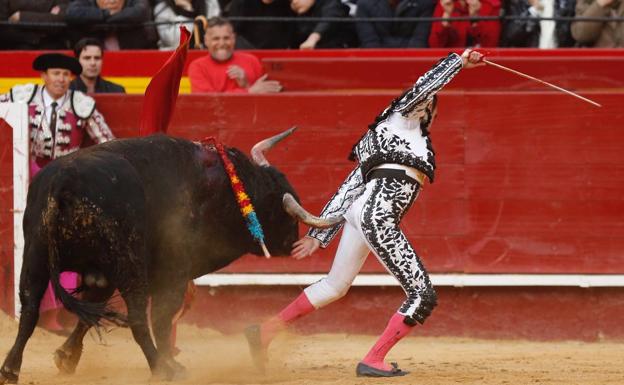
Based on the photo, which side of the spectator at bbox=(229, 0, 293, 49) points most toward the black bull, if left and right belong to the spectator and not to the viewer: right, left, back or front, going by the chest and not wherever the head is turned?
front

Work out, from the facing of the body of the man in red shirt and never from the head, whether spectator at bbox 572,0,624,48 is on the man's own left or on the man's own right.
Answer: on the man's own left

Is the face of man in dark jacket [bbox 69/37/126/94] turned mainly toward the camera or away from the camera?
toward the camera

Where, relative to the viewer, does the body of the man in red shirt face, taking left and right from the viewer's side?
facing the viewer

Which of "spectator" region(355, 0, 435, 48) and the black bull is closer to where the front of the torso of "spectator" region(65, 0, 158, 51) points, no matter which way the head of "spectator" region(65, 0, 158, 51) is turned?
the black bull

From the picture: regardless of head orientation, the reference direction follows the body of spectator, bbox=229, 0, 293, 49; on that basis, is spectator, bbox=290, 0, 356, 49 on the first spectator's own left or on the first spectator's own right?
on the first spectator's own left

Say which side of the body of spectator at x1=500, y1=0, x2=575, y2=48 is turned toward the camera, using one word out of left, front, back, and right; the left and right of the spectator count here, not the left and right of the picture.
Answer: front

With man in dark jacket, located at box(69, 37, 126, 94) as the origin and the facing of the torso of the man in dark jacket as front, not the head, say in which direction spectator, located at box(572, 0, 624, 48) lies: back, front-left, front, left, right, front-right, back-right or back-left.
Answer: left

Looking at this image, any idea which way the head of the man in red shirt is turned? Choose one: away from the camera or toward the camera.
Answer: toward the camera

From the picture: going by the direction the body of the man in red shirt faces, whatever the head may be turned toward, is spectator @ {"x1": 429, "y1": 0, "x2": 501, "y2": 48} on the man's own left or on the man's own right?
on the man's own left

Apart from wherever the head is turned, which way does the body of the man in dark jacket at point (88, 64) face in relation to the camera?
toward the camera

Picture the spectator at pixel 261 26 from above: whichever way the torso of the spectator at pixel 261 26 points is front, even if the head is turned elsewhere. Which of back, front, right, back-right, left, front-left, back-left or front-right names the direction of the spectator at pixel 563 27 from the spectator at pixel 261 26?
left

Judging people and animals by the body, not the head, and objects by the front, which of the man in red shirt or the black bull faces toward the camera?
the man in red shirt

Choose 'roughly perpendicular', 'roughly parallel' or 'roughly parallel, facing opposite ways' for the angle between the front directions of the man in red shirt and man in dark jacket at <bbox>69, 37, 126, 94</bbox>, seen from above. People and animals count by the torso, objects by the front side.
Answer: roughly parallel
